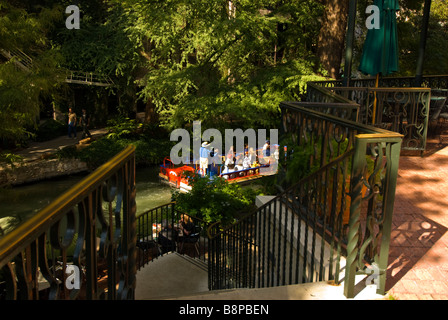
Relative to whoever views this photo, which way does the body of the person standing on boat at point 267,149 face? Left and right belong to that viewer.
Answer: facing to the left of the viewer

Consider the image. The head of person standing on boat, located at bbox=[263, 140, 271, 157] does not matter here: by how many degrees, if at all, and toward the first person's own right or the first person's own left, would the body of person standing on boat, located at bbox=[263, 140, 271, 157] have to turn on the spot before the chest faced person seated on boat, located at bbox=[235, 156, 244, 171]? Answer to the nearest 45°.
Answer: approximately 45° to the first person's own left

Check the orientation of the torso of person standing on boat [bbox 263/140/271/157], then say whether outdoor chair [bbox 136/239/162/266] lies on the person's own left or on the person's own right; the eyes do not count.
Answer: on the person's own left

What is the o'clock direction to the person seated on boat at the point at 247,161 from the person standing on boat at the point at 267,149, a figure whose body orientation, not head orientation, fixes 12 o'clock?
the person seated on boat at the point at 247,161 is roughly at 11 o'clock from the person standing on boat at the point at 267,149.
